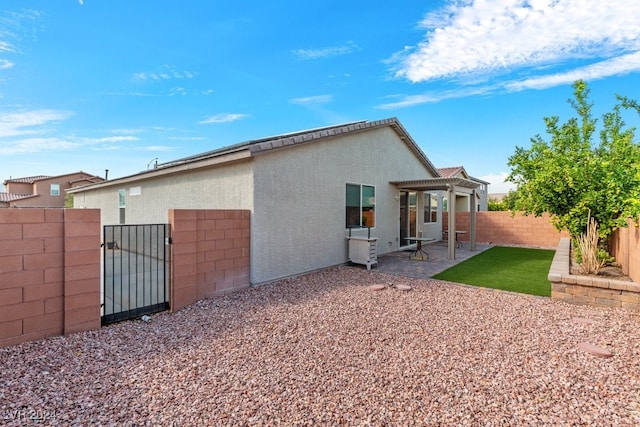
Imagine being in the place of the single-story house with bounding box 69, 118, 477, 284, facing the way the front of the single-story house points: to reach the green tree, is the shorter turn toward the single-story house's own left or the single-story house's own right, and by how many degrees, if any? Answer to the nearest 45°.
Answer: approximately 135° to the single-story house's own right

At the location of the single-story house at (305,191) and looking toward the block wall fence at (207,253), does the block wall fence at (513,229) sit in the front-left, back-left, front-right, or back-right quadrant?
back-left

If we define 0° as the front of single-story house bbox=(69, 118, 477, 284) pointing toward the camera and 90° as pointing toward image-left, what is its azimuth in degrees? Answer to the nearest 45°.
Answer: approximately 135°

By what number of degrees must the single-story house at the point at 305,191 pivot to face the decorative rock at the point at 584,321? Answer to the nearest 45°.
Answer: approximately 180°

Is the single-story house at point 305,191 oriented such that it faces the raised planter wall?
no

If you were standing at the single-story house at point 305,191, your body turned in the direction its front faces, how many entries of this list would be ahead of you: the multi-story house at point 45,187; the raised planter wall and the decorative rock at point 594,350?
1

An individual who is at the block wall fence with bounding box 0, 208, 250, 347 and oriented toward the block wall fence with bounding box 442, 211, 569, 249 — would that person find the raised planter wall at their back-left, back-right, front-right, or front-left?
front-right

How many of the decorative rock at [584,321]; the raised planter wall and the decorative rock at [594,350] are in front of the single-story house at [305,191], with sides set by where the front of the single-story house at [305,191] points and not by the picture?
0

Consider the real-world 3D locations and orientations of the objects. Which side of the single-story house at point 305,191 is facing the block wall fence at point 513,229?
right

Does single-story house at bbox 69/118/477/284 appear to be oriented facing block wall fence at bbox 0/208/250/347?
no

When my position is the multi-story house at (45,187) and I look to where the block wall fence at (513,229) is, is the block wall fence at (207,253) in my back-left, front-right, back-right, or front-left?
front-right

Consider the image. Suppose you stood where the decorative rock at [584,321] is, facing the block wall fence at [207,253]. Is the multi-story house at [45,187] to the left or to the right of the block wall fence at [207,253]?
right

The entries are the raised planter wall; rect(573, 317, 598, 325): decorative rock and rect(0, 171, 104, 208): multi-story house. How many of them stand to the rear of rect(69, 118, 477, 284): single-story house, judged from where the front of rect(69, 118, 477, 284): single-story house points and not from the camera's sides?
2
